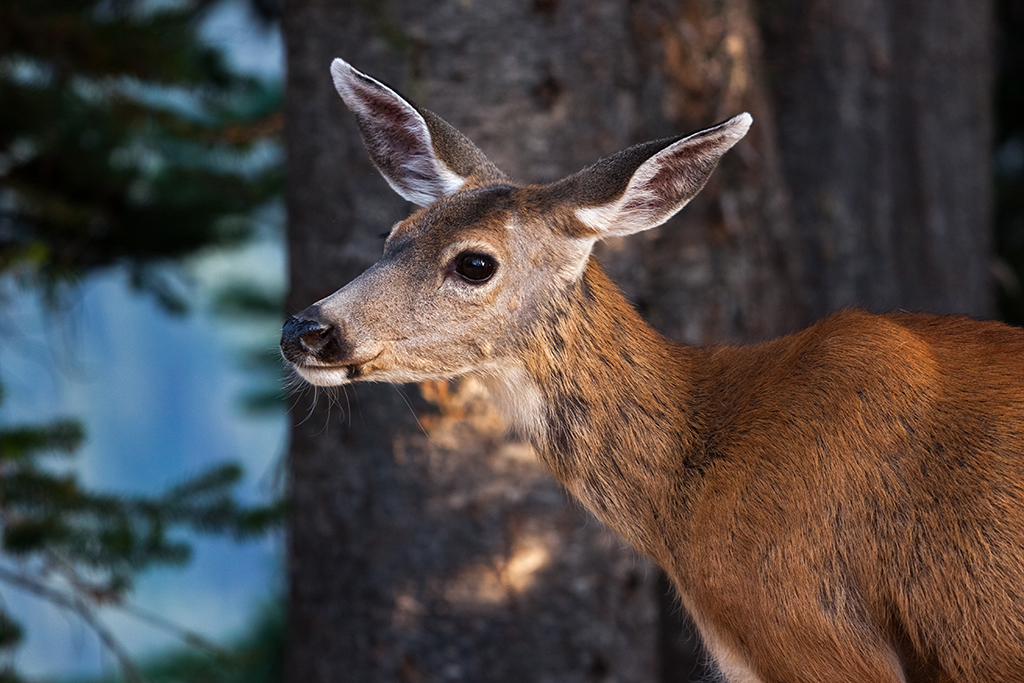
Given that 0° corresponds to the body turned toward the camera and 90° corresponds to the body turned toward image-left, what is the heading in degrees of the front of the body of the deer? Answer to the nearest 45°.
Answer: approximately 90°

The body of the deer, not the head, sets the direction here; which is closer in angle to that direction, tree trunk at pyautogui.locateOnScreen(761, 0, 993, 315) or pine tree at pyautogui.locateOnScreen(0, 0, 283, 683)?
the pine tree

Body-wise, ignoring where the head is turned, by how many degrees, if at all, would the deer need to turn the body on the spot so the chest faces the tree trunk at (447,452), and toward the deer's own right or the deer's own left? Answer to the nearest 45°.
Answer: approximately 45° to the deer's own right

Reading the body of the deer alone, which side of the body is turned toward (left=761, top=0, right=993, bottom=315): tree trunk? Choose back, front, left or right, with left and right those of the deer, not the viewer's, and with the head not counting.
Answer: right

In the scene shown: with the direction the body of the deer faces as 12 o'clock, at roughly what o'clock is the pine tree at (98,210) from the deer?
The pine tree is roughly at 1 o'clock from the deer.
